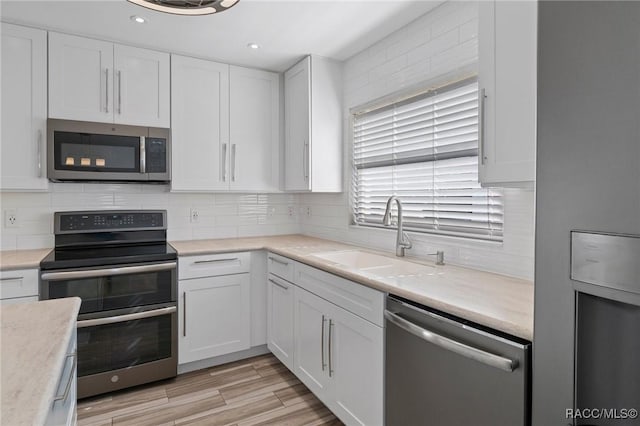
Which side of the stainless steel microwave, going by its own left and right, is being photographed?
front

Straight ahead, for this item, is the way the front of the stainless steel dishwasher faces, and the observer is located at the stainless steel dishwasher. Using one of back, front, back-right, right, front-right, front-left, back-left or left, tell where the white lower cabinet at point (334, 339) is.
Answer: right

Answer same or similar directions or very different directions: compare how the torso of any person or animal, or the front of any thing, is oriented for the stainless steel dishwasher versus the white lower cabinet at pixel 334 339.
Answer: same or similar directions

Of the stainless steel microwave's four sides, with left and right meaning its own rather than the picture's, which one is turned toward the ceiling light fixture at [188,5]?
front

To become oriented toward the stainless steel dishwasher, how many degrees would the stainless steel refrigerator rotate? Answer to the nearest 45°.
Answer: approximately 90° to its right

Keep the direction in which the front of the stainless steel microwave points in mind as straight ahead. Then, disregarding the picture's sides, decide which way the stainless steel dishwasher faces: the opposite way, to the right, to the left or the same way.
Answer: to the right

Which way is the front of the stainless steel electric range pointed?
toward the camera

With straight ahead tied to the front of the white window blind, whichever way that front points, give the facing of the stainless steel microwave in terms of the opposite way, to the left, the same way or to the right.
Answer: to the left

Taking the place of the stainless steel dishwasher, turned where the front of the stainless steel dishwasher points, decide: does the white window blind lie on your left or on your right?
on your right

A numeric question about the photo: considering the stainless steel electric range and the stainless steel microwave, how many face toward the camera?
2

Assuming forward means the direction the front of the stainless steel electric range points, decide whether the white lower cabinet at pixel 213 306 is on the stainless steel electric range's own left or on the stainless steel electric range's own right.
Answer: on the stainless steel electric range's own left

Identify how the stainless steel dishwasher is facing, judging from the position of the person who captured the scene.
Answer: facing the viewer and to the left of the viewer

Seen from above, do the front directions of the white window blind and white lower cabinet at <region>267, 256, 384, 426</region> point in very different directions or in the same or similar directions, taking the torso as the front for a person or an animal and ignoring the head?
same or similar directions

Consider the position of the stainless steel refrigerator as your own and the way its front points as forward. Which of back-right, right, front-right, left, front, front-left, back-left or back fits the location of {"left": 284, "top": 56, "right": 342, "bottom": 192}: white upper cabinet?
right

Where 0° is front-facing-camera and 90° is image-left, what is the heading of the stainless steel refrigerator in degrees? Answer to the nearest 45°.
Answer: approximately 45°
